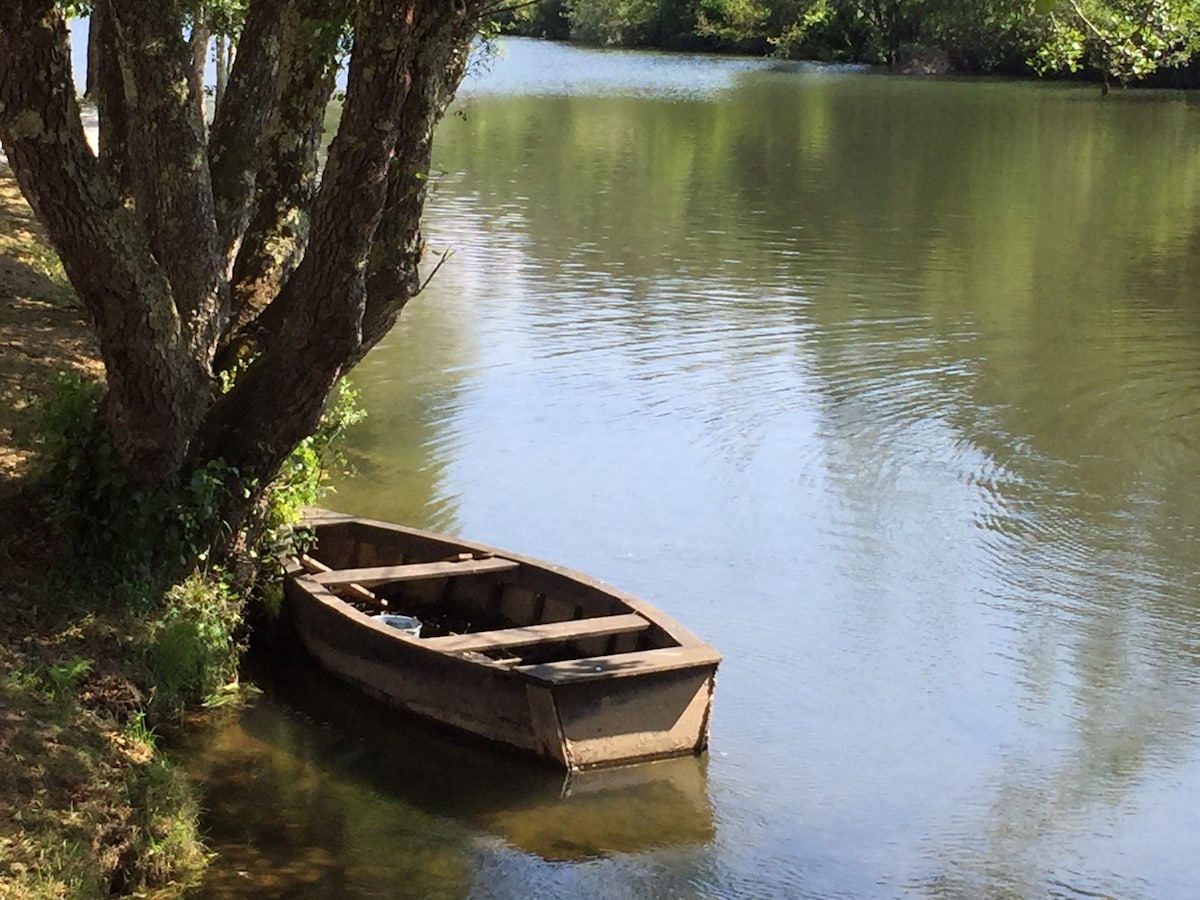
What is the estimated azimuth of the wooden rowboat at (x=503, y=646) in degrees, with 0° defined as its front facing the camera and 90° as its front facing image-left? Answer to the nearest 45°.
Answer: approximately 135°
